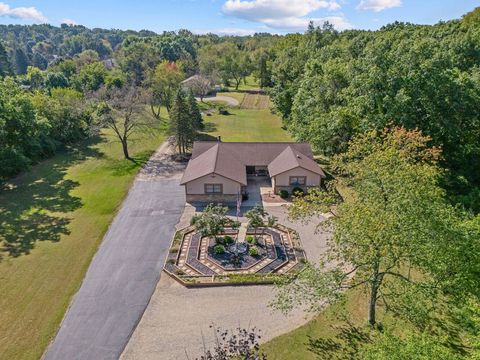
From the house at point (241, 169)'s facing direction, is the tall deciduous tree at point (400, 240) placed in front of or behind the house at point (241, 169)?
in front

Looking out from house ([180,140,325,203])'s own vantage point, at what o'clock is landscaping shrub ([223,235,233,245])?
The landscaping shrub is roughly at 12 o'clock from the house.

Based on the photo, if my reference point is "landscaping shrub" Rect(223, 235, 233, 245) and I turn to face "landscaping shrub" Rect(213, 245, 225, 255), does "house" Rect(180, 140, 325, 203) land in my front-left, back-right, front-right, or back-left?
back-right

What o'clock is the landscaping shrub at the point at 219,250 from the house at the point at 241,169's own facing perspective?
The landscaping shrub is roughly at 12 o'clock from the house.

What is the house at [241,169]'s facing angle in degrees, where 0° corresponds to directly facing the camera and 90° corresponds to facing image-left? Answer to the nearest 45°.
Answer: approximately 0°
